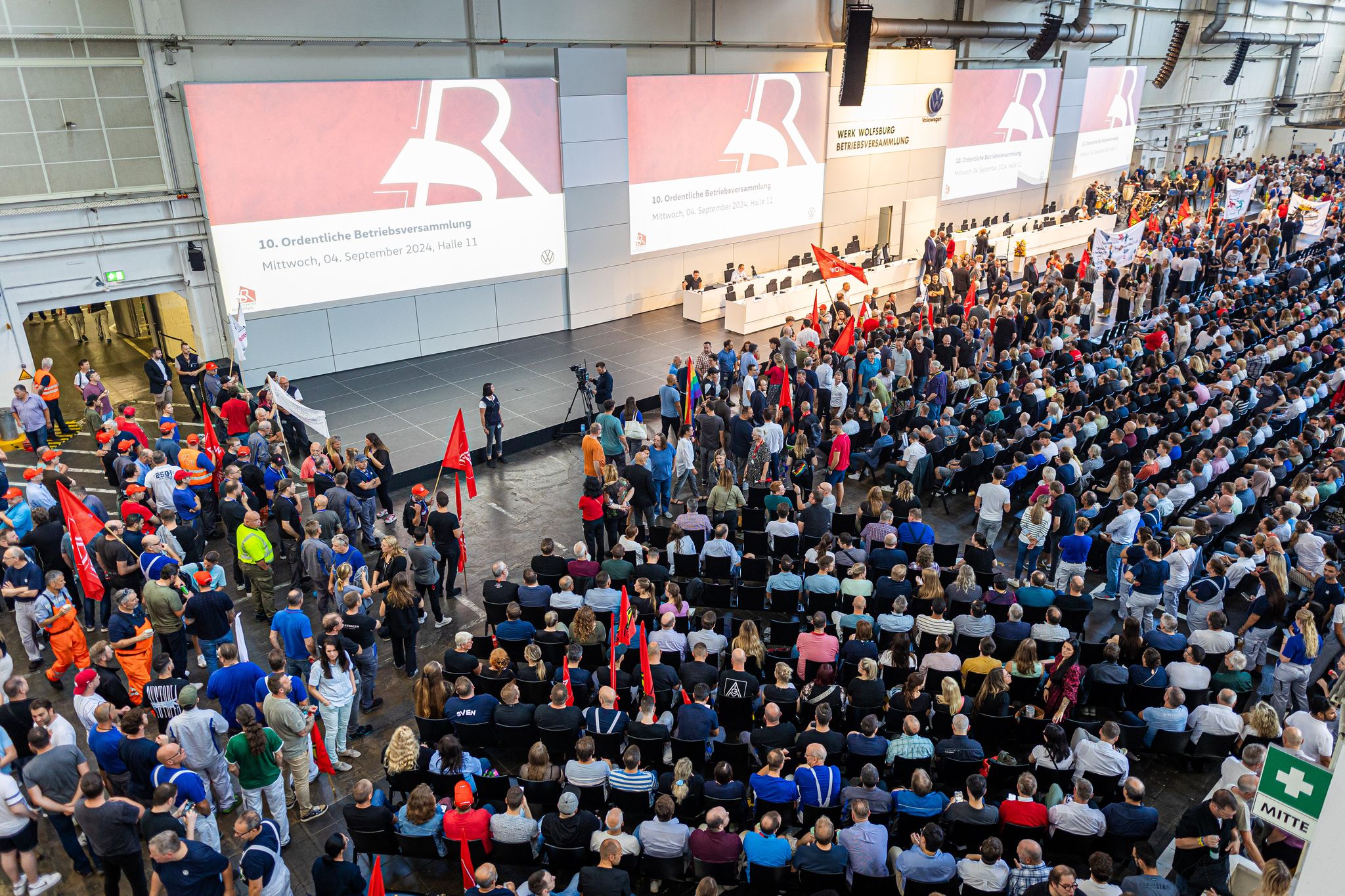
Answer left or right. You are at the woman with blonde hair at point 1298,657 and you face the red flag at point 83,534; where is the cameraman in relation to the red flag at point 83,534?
right

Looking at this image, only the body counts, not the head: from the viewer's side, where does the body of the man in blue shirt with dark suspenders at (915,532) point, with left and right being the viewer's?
facing away from the viewer

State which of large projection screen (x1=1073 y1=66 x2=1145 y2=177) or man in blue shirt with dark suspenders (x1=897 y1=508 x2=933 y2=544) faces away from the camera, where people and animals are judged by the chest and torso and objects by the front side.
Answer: the man in blue shirt with dark suspenders

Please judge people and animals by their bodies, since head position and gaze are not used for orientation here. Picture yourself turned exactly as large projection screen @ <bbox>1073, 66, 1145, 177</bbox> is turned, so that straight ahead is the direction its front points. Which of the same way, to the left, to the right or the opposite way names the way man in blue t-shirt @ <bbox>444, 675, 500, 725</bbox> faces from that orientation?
the opposite way

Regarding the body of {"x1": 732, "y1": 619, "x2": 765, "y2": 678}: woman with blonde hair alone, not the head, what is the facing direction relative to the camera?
away from the camera

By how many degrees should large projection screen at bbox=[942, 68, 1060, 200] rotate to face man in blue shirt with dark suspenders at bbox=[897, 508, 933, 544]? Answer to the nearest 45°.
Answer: approximately 45° to its right

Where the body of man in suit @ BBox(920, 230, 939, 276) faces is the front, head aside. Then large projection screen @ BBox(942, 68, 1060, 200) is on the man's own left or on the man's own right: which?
on the man's own left

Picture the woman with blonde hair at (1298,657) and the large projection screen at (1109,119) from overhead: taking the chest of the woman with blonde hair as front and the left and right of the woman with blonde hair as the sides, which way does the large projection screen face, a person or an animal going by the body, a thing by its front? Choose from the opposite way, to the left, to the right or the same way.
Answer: the opposite way

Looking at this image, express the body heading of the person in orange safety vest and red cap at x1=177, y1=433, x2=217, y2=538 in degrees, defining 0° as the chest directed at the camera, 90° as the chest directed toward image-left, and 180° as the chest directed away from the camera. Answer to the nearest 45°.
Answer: approximately 225°

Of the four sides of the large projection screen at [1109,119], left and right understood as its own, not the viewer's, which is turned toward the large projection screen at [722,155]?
right

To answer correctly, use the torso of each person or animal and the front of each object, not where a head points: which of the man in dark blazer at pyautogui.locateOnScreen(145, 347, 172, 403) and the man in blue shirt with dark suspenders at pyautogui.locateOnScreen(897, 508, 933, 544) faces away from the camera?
the man in blue shirt with dark suspenders

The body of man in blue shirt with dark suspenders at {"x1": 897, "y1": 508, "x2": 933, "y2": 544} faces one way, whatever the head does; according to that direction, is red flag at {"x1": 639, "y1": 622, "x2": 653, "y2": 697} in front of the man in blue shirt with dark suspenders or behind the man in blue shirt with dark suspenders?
behind
